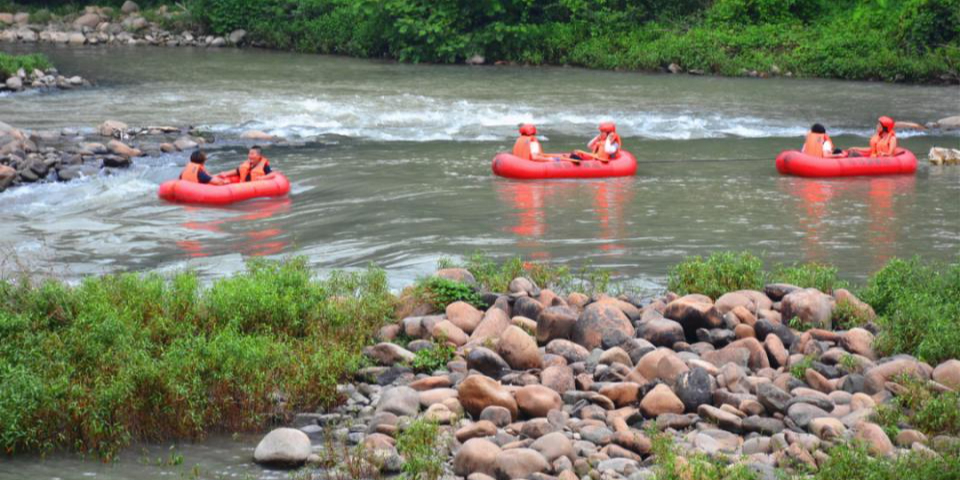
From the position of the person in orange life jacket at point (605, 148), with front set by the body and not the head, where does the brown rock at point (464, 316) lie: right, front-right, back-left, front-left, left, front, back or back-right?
left

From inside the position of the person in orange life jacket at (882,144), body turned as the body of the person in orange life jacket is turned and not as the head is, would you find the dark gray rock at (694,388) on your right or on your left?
on your left

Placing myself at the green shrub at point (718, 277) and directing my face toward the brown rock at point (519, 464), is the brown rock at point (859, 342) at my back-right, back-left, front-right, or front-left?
front-left

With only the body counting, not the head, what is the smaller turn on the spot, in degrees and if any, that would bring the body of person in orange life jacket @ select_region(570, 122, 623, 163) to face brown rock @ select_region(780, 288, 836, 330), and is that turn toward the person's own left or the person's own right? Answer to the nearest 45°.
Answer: approximately 90° to the person's own left

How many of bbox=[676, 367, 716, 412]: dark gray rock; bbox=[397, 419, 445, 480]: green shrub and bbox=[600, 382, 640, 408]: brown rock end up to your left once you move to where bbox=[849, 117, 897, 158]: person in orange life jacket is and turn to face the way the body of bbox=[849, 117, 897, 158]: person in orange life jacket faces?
3

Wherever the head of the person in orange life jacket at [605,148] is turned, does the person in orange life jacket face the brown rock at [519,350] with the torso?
no

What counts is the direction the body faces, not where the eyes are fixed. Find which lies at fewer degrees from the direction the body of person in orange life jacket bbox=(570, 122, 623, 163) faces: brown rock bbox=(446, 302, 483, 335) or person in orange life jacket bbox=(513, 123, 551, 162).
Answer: the person in orange life jacket

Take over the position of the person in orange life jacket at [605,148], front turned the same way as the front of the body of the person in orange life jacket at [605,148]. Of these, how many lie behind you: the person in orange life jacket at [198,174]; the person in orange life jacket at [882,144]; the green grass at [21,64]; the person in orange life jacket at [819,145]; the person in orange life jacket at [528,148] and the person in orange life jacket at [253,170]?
2

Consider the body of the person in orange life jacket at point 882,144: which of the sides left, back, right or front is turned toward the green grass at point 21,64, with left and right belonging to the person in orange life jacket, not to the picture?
front

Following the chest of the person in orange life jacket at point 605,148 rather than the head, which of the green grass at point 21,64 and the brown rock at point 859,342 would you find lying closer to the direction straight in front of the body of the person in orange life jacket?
the green grass

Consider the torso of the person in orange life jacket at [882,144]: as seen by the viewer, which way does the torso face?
to the viewer's left

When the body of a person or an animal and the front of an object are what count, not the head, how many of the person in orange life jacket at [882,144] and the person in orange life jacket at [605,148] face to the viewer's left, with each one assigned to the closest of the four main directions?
2

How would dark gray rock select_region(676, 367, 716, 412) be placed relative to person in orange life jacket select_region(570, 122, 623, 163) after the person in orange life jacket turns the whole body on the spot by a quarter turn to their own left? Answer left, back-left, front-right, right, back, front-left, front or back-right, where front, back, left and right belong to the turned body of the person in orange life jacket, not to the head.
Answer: front

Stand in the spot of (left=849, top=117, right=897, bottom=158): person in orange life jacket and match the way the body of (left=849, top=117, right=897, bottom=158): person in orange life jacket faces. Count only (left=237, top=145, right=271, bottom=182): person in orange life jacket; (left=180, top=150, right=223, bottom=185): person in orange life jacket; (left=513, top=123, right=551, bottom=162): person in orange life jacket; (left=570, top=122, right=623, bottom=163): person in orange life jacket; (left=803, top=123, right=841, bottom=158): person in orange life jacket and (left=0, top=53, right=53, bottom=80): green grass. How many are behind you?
0

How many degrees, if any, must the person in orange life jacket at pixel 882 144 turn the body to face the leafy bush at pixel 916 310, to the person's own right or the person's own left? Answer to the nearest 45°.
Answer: approximately 90° to the person's own left

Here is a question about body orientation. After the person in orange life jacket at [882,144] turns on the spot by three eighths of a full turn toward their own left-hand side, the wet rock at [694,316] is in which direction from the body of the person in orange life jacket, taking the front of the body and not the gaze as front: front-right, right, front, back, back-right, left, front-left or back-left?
front-right

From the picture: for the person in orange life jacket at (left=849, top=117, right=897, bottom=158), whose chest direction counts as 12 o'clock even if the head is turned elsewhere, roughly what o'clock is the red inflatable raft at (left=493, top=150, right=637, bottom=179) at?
The red inflatable raft is roughly at 11 o'clock from the person in orange life jacket.

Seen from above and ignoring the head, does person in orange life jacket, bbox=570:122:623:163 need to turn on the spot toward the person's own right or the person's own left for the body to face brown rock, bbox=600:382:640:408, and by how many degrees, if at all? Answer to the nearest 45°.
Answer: approximately 90° to the person's own left

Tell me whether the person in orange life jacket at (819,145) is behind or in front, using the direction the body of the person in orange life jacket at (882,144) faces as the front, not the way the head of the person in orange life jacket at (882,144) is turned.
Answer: in front

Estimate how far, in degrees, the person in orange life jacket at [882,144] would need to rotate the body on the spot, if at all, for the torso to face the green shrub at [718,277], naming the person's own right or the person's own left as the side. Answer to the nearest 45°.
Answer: approximately 90° to the person's own left

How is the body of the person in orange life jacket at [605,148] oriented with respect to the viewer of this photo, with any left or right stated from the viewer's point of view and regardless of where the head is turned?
facing to the left of the viewer

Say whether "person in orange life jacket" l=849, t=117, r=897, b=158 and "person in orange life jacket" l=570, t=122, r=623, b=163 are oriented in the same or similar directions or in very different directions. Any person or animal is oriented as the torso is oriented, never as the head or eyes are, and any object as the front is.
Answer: same or similar directions
